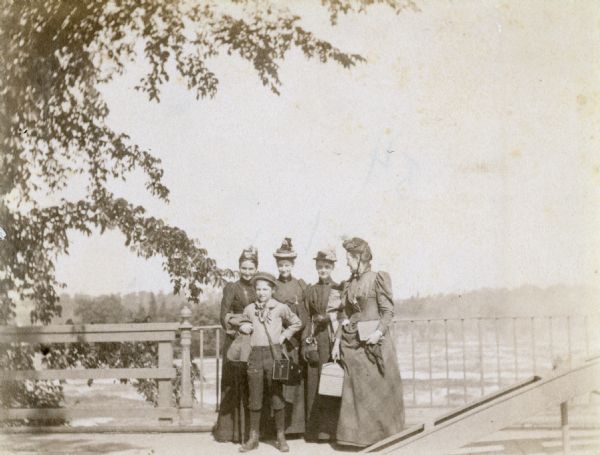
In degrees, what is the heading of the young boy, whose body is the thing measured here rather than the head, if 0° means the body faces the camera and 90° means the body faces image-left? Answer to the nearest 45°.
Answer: approximately 0°

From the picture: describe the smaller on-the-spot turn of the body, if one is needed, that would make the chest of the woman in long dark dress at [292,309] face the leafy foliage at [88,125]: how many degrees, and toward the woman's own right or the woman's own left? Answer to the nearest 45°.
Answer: approximately 135° to the woman's own right

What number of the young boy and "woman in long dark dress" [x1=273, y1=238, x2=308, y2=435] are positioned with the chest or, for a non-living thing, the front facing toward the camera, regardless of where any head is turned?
2

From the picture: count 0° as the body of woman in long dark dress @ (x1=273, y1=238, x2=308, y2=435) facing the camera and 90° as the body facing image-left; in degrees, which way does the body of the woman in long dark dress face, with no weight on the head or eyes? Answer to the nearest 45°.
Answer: approximately 0°

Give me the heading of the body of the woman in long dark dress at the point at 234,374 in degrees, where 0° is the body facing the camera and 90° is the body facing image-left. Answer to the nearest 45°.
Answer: approximately 315°
